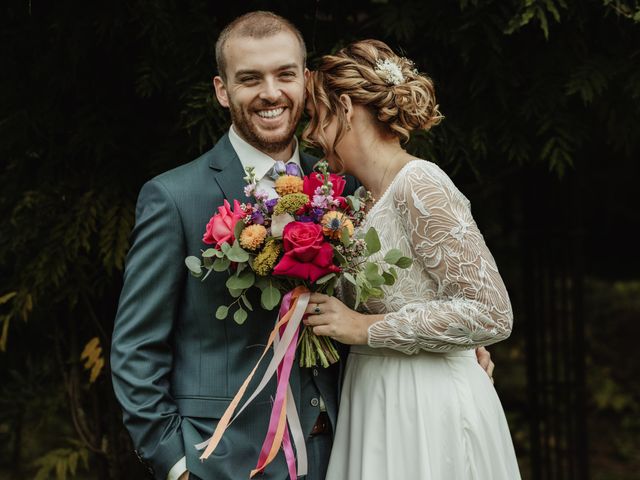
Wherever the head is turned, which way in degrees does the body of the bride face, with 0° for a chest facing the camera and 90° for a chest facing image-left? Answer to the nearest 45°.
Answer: approximately 90°

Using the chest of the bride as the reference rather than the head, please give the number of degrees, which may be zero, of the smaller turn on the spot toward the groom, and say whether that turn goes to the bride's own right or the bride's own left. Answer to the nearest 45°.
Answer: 0° — they already face them
